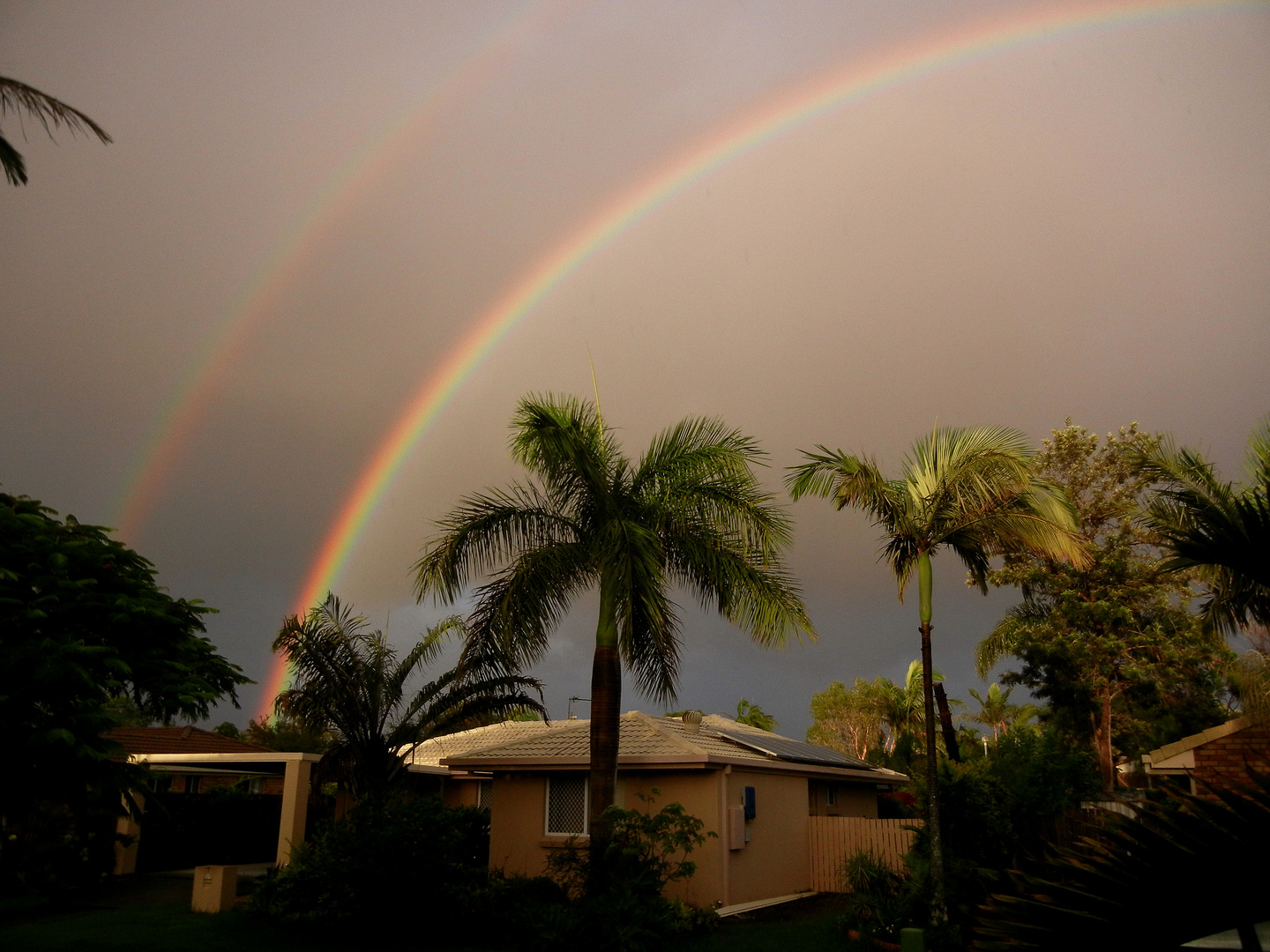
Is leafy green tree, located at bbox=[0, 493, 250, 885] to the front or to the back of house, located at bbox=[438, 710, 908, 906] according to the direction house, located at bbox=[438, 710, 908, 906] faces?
to the front

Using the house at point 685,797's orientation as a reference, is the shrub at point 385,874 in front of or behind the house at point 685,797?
in front

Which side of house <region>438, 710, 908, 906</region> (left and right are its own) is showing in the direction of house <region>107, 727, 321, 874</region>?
right

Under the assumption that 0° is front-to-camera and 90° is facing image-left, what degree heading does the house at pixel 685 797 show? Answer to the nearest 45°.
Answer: approximately 45°

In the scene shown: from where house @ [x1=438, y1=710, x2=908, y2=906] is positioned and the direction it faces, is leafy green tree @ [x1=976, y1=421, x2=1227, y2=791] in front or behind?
behind

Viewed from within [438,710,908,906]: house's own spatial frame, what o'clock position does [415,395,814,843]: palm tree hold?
The palm tree is roughly at 11 o'clock from the house.

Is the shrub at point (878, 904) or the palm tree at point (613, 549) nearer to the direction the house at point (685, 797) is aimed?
the palm tree

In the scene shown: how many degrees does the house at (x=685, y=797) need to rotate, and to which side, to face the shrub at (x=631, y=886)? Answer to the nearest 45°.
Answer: approximately 45° to its left

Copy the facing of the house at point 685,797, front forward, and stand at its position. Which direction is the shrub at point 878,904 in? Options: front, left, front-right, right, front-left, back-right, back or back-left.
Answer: left

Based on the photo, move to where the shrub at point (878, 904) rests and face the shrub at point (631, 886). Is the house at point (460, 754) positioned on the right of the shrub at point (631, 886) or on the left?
right

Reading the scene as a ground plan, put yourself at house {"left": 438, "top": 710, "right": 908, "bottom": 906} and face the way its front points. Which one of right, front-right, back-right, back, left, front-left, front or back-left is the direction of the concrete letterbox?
front-right

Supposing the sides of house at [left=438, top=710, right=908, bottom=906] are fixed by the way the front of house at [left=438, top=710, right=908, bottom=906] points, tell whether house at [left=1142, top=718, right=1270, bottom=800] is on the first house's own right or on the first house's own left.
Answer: on the first house's own left

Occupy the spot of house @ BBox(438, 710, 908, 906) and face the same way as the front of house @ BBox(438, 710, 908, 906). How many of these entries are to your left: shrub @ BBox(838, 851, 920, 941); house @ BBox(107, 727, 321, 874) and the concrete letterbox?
1
